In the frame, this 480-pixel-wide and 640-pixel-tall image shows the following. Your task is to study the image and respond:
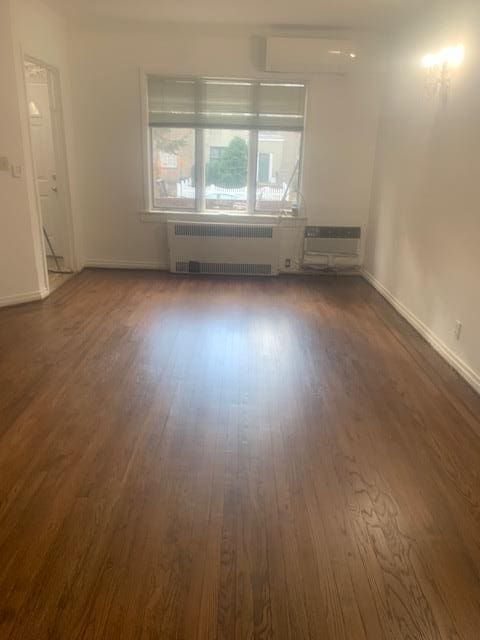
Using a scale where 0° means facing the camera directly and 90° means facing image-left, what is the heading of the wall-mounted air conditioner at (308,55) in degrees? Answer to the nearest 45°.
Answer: approximately 0°

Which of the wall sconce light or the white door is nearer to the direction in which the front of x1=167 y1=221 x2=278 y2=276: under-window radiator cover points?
the wall sconce light

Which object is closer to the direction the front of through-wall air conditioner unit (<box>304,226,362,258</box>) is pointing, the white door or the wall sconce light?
the wall sconce light

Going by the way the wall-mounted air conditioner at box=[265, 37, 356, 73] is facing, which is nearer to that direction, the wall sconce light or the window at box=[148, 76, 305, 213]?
the wall sconce light

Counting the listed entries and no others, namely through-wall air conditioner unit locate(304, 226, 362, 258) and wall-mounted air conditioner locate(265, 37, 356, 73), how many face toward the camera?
2

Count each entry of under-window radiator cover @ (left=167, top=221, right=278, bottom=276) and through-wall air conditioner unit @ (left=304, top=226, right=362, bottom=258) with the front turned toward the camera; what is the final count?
2

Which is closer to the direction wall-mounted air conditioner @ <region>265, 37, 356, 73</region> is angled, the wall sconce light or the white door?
the wall sconce light

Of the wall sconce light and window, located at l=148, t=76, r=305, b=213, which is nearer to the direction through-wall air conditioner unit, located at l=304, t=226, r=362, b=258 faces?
the wall sconce light

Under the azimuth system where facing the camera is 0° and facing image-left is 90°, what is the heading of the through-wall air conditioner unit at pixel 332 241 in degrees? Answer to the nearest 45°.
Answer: approximately 0°

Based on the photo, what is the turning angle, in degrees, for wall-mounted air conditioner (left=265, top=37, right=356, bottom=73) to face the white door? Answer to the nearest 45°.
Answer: approximately 90° to its right
